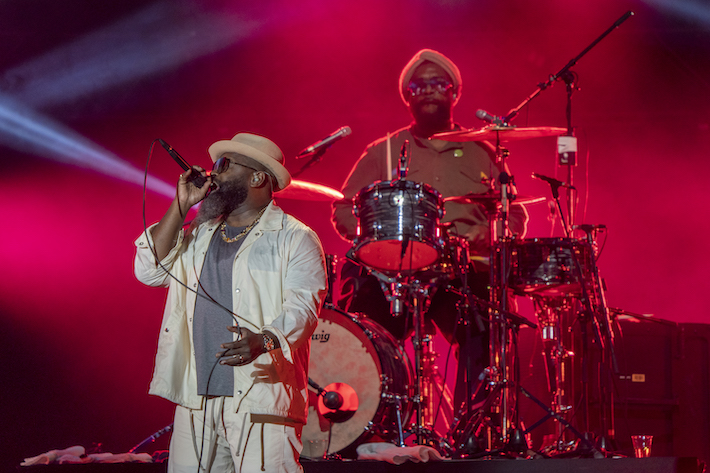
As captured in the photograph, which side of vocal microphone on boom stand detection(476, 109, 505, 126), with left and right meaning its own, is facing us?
left

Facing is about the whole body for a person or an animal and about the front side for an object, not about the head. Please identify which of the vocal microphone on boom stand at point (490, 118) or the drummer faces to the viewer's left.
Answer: the vocal microphone on boom stand

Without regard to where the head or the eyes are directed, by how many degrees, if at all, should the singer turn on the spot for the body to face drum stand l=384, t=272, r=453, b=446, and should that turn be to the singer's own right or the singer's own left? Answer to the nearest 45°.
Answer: approximately 180°

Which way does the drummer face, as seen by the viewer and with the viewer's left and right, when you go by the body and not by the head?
facing the viewer

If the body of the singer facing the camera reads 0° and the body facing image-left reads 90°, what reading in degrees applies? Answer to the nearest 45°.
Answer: approximately 45°

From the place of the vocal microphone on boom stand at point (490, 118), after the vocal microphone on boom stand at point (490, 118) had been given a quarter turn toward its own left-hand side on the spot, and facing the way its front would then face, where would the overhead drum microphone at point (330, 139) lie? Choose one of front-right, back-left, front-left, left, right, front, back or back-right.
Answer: right

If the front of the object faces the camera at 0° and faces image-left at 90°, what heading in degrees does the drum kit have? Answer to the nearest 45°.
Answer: approximately 45°

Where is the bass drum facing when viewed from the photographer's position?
facing the viewer and to the left of the viewer

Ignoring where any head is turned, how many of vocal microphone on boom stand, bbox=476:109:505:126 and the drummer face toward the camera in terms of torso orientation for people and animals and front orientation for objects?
1
